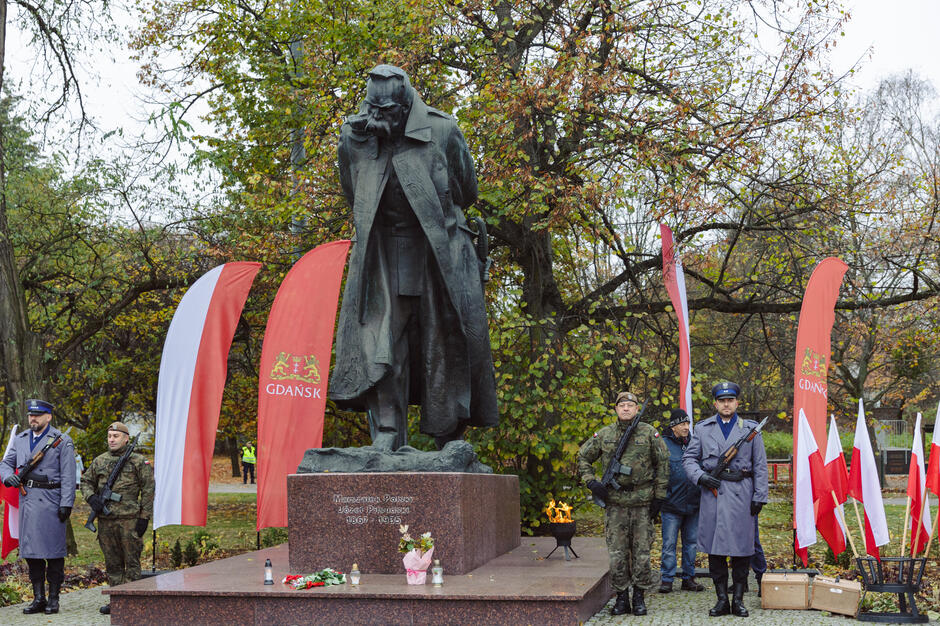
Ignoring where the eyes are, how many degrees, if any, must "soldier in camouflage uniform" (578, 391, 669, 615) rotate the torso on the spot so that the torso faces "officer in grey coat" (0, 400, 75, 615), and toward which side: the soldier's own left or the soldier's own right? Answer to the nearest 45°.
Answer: approximately 90° to the soldier's own right

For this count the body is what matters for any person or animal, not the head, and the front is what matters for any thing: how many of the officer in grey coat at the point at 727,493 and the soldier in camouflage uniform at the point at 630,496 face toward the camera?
2

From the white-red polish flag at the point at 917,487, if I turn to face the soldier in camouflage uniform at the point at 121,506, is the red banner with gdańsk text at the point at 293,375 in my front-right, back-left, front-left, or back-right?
front-right

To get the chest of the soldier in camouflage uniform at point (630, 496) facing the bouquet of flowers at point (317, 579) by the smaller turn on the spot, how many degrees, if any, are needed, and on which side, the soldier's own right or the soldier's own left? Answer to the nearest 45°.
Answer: approximately 45° to the soldier's own right

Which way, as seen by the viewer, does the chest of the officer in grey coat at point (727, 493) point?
toward the camera

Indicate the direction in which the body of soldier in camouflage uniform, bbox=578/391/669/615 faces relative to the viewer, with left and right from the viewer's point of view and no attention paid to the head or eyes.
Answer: facing the viewer

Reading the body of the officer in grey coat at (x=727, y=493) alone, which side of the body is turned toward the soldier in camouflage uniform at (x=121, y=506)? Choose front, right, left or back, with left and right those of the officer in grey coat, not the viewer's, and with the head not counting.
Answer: right

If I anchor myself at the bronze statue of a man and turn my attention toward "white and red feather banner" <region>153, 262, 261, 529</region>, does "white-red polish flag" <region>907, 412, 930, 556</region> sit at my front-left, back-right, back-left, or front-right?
back-right

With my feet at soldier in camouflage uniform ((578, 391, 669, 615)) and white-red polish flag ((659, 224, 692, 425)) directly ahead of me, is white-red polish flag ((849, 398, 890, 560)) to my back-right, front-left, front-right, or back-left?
front-right
